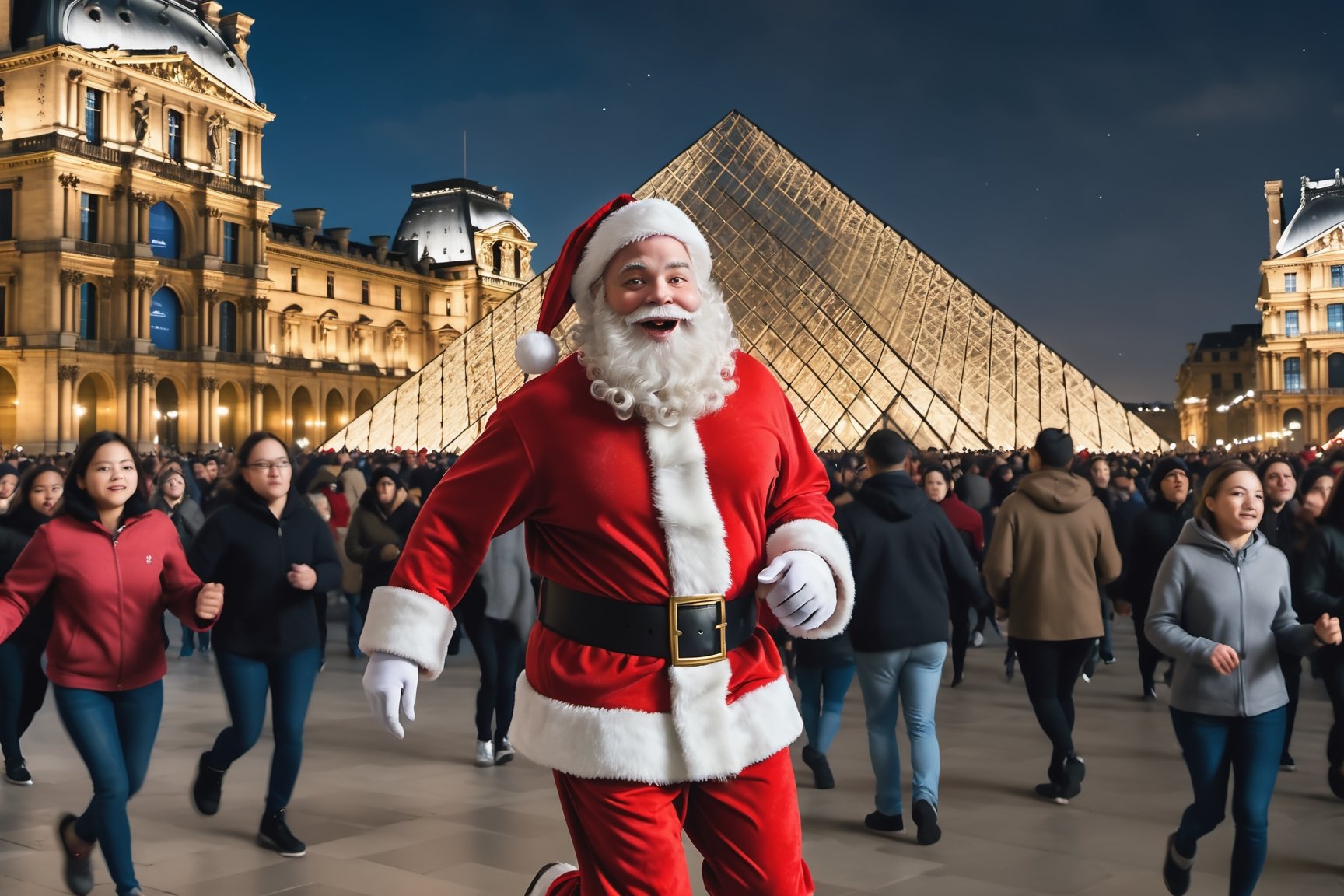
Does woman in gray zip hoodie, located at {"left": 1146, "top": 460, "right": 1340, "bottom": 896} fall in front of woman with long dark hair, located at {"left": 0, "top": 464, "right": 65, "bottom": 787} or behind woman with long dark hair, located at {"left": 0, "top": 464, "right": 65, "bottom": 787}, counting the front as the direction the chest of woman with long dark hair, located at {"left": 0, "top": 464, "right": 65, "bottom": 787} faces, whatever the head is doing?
in front

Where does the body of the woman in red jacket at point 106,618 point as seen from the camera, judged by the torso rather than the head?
toward the camera

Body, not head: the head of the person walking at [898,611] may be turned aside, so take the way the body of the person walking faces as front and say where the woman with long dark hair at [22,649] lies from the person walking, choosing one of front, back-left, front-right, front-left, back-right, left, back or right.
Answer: left

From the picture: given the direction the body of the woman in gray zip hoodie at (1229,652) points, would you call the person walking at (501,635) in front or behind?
behind

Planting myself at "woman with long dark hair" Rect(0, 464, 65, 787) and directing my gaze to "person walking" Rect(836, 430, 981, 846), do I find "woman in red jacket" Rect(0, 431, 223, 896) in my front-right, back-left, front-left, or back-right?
front-right

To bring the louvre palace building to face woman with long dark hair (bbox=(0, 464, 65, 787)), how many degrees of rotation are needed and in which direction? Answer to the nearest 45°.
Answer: approximately 45° to its right

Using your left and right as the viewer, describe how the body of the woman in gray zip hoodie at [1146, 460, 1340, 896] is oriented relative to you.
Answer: facing the viewer and to the right of the viewer

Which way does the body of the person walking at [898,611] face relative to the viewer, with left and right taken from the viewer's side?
facing away from the viewer

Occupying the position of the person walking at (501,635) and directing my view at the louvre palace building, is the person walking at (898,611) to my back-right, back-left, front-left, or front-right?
back-right

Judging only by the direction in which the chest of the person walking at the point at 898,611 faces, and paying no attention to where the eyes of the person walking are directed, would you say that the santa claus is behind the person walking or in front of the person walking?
behind

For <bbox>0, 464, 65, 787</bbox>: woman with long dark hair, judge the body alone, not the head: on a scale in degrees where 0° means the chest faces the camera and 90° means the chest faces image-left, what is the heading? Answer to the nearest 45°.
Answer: approximately 315°
